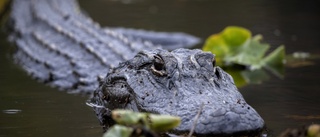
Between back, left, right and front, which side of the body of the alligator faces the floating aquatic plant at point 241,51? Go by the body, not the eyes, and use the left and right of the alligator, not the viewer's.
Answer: left

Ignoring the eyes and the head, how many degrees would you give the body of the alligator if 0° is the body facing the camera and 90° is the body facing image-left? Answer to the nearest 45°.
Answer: approximately 315°

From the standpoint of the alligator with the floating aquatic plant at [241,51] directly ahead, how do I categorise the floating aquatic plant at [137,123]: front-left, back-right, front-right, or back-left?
back-right

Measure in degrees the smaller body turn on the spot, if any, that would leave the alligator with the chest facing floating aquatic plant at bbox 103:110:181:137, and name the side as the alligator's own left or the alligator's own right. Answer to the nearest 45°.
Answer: approximately 45° to the alligator's own right
